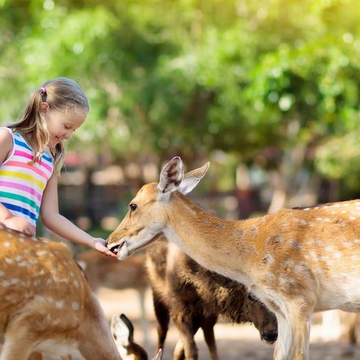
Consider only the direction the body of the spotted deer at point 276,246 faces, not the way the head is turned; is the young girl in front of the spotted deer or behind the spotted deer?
in front

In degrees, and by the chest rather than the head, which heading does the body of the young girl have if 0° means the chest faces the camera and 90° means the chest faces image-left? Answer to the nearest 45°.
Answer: approximately 315°

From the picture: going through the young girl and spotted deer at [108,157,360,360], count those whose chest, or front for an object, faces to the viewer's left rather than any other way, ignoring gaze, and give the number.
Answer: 1

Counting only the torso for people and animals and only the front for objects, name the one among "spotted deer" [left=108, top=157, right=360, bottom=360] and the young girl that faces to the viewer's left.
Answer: the spotted deer

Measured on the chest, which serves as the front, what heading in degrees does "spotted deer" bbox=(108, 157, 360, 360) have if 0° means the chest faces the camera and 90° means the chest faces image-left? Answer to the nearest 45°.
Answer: approximately 90°
